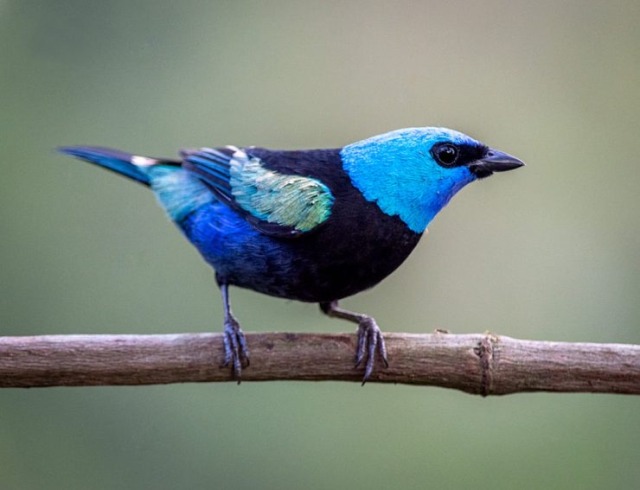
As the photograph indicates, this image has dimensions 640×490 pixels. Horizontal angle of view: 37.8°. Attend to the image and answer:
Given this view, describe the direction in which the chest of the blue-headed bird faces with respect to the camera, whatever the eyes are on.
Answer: to the viewer's right
